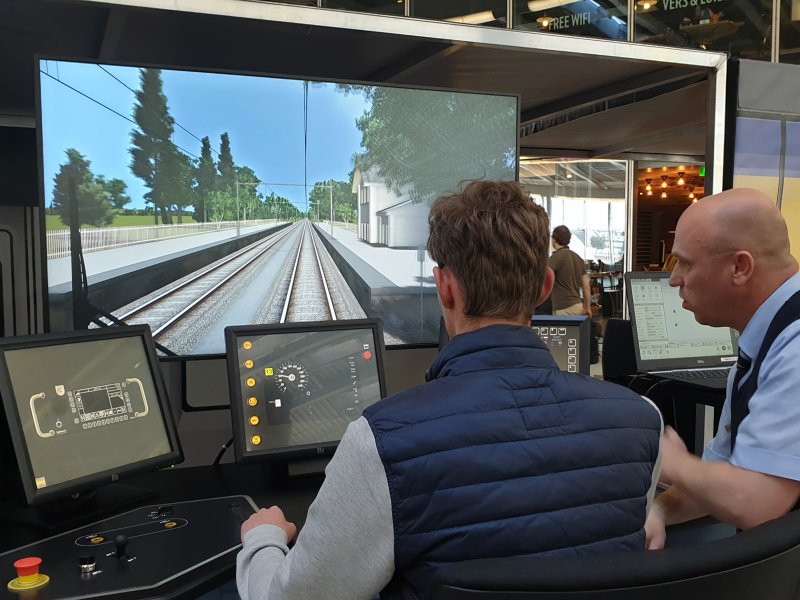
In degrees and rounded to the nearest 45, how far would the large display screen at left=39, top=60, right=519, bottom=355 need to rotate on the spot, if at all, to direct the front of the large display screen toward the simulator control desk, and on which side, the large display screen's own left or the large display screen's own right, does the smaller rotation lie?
0° — it already faces it

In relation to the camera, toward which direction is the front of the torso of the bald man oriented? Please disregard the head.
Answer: to the viewer's left

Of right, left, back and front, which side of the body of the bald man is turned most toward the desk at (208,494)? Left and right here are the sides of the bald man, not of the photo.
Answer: front

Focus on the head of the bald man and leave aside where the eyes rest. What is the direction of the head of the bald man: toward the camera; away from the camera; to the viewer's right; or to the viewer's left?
to the viewer's left

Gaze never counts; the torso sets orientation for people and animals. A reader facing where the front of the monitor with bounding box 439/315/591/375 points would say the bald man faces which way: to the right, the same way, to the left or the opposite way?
to the right

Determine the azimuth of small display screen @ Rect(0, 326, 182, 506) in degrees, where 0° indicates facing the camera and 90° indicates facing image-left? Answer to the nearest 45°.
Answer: approximately 315°

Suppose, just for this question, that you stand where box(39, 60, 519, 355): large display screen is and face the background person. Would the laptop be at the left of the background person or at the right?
right

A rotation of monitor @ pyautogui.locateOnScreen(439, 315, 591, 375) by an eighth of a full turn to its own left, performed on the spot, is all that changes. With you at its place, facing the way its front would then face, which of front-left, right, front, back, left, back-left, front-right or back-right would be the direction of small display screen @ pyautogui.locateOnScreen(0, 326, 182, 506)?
right

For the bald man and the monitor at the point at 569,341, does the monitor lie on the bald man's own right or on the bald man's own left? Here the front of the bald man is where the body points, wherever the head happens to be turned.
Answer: on the bald man's own right

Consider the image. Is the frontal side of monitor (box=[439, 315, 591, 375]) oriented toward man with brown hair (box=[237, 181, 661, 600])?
yes

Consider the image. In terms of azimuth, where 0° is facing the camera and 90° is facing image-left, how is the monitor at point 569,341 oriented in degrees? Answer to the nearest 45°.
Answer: approximately 0°

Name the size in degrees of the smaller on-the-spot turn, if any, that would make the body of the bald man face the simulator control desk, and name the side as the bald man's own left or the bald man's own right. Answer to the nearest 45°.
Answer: approximately 45° to the bald man's own left

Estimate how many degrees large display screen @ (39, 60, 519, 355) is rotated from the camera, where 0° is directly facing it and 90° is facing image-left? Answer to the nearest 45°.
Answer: approximately 0°
